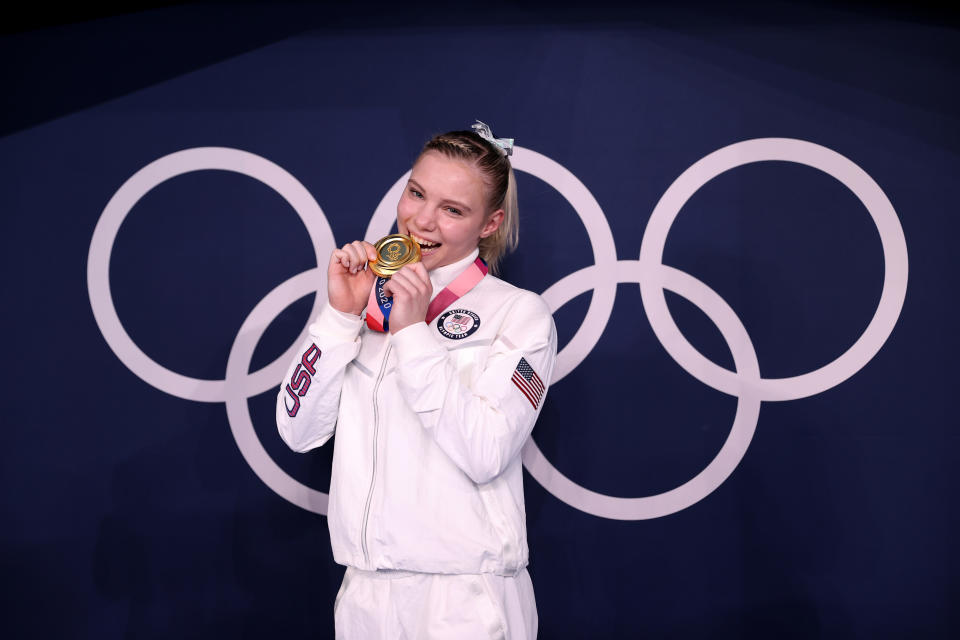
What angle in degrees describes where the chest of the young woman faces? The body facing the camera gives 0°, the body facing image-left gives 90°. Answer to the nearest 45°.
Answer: approximately 45°
